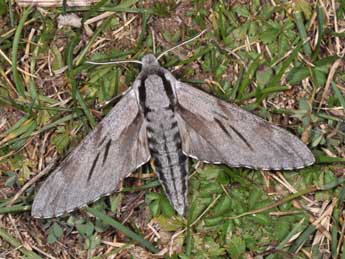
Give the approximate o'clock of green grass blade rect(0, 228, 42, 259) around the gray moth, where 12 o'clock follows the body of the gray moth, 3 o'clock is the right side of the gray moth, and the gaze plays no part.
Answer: The green grass blade is roughly at 9 o'clock from the gray moth.

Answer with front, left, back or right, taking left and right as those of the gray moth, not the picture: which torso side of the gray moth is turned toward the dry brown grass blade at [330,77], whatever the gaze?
right

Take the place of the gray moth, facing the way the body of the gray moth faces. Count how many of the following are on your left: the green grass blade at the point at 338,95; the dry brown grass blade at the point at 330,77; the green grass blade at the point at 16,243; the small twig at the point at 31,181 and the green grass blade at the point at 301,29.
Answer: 2

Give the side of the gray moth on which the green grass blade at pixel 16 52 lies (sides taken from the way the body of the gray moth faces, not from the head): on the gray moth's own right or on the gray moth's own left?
on the gray moth's own left

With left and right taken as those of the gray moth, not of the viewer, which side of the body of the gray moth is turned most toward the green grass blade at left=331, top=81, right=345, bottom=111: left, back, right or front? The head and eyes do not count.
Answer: right

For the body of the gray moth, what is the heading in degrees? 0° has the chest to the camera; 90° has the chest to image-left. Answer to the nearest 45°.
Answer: approximately 180°

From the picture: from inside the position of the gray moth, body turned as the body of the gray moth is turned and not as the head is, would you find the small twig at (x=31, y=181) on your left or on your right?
on your left
